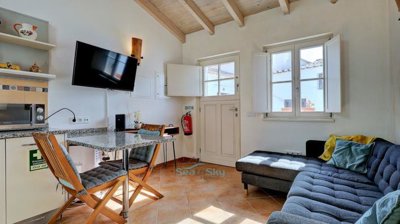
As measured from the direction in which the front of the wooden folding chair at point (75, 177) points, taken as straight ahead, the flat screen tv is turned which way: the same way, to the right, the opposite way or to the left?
to the right

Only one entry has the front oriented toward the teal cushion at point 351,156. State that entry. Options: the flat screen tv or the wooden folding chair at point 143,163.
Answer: the flat screen tv

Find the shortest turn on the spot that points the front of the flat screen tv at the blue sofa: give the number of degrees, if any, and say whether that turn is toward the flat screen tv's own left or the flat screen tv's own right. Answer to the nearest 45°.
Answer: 0° — it already faces it

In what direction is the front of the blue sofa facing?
to the viewer's left

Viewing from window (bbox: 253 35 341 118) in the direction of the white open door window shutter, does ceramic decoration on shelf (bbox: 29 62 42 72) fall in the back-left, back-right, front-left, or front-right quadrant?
front-left

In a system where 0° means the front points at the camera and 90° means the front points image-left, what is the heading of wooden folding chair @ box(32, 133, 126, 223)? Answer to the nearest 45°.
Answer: approximately 225°

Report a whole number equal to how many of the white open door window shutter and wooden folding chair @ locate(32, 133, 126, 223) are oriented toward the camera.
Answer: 1

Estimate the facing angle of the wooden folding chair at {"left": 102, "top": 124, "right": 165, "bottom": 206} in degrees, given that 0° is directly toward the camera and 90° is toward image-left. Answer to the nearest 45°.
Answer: approximately 45°

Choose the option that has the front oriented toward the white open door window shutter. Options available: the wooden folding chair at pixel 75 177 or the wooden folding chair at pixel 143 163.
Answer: the wooden folding chair at pixel 75 177
